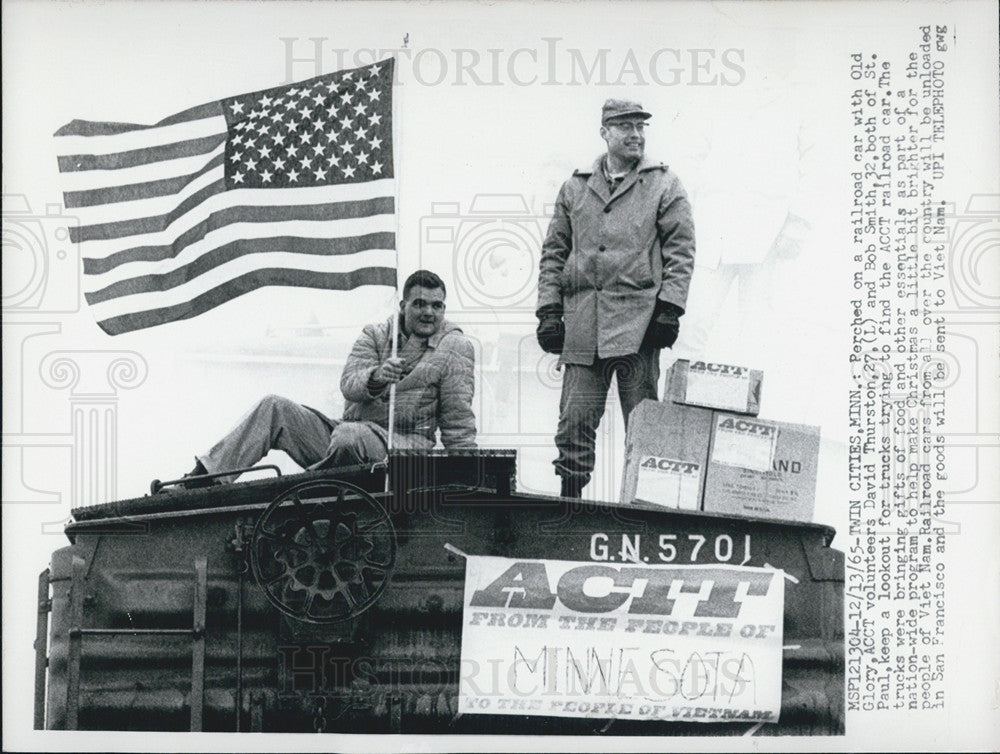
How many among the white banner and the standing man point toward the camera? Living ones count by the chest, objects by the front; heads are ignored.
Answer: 2

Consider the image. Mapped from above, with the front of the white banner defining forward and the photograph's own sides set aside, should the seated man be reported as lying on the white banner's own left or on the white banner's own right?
on the white banner's own right

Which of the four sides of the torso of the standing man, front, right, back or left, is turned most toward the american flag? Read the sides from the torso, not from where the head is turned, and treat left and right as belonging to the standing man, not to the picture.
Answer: right

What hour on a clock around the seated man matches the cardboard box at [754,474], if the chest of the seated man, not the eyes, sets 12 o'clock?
The cardboard box is roughly at 8 o'clock from the seated man.

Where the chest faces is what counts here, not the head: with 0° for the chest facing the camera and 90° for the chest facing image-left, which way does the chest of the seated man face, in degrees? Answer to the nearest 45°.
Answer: approximately 45°

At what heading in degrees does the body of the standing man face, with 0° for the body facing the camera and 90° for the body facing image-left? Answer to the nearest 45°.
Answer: approximately 0°
